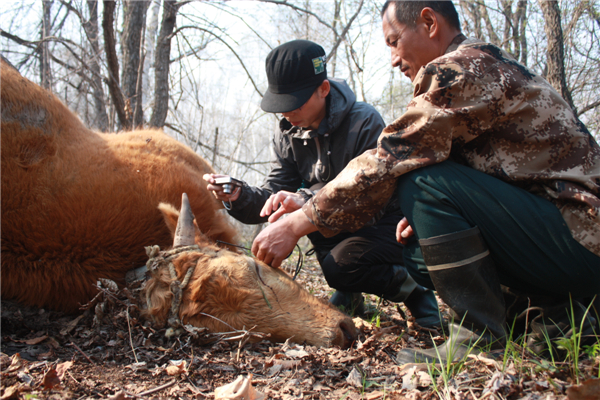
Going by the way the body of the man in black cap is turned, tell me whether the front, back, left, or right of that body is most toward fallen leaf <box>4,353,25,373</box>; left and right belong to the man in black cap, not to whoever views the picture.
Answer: front

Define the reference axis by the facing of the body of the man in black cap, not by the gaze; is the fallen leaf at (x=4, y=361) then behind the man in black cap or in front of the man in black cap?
in front

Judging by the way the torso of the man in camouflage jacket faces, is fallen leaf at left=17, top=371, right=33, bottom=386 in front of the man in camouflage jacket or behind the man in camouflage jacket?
in front

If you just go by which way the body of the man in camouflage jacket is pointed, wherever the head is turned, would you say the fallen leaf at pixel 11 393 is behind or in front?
in front

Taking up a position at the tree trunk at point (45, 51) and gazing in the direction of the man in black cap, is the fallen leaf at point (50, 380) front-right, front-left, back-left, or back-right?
front-right

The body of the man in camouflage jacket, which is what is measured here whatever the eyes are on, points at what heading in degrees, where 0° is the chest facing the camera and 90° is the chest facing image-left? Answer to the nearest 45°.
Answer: approximately 90°

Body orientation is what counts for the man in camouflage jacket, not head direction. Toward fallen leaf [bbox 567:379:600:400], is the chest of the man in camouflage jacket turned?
no

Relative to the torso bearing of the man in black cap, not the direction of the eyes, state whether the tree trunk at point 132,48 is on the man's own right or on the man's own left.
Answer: on the man's own right

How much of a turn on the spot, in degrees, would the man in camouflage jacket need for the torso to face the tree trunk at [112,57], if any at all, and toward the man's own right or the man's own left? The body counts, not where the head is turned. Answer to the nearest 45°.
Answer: approximately 45° to the man's own right

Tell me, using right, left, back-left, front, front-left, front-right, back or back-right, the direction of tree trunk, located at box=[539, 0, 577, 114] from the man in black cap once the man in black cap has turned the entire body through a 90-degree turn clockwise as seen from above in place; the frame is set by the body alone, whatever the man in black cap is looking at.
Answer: right

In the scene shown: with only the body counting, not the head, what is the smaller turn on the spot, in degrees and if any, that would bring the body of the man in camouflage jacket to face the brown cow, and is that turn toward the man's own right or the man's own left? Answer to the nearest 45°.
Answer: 0° — they already face it

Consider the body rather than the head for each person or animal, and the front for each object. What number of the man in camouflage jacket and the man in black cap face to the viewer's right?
0

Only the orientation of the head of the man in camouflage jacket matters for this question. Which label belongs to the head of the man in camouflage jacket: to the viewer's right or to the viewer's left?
to the viewer's left

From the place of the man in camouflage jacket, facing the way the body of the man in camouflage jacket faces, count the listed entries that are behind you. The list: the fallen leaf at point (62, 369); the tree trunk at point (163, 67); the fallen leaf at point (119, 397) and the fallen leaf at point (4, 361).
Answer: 0

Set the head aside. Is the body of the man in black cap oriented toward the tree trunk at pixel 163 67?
no

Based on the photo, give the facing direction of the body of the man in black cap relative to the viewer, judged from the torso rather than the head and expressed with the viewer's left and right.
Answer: facing the viewer and to the left of the viewer
